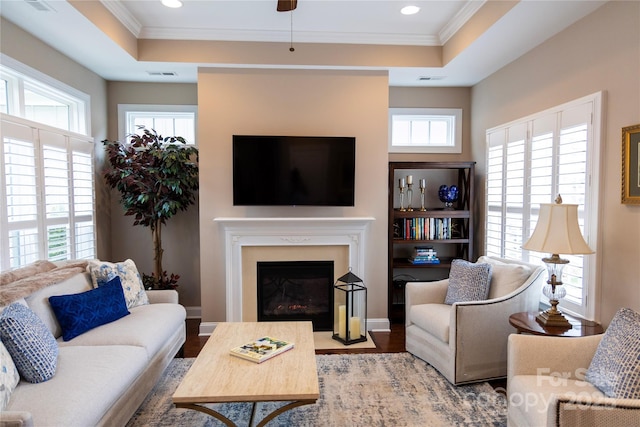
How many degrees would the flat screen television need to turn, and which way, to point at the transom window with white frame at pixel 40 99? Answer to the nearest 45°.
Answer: approximately 90° to its right

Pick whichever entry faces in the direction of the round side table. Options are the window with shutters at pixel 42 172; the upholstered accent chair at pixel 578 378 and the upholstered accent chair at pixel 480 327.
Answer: the window with shutters

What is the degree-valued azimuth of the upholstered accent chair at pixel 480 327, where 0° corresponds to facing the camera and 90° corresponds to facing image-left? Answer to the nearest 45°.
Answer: approximately 45°

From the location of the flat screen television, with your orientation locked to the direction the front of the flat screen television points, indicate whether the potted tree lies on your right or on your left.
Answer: on your right

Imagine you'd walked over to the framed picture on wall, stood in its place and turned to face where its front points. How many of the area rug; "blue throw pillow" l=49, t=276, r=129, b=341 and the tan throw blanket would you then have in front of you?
3

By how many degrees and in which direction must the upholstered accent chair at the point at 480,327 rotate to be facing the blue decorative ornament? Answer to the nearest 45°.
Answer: approximately 135° to its right

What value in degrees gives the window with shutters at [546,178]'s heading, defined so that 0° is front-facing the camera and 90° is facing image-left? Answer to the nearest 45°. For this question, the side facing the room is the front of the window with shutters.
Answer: approximately 45°

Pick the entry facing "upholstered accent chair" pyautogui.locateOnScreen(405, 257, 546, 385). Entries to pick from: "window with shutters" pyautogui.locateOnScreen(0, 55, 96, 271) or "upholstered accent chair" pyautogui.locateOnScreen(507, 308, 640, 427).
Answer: the window with shutters

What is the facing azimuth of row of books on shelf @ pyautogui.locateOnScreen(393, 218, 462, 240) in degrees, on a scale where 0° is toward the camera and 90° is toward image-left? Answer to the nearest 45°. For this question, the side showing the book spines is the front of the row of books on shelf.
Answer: approximately 0°

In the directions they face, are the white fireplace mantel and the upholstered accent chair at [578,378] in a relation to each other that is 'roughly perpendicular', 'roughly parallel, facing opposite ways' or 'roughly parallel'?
roughly perpendicular

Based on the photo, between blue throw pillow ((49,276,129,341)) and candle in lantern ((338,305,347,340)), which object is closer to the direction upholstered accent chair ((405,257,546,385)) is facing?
the blue throw pillow
